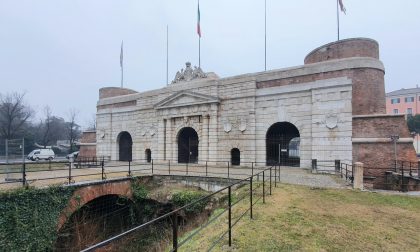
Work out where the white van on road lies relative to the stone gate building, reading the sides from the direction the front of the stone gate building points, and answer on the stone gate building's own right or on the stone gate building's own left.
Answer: on the stone gate building's own right

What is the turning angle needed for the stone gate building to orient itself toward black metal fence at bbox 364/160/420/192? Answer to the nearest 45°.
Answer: approximately 90° to its left

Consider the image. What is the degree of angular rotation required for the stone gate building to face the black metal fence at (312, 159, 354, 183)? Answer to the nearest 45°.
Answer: approximately 90° to its left

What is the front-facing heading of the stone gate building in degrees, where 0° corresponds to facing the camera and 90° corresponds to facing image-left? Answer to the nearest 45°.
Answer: approximately 45°

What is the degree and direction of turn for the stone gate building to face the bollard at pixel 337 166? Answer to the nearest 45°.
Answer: approximately 90° to its left

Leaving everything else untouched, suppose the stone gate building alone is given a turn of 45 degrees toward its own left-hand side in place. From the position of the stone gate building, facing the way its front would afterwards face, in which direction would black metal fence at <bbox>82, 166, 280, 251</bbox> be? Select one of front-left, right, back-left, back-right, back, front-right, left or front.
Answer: front
